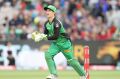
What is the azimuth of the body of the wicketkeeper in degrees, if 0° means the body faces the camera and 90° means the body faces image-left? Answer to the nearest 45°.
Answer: approximately 45°
